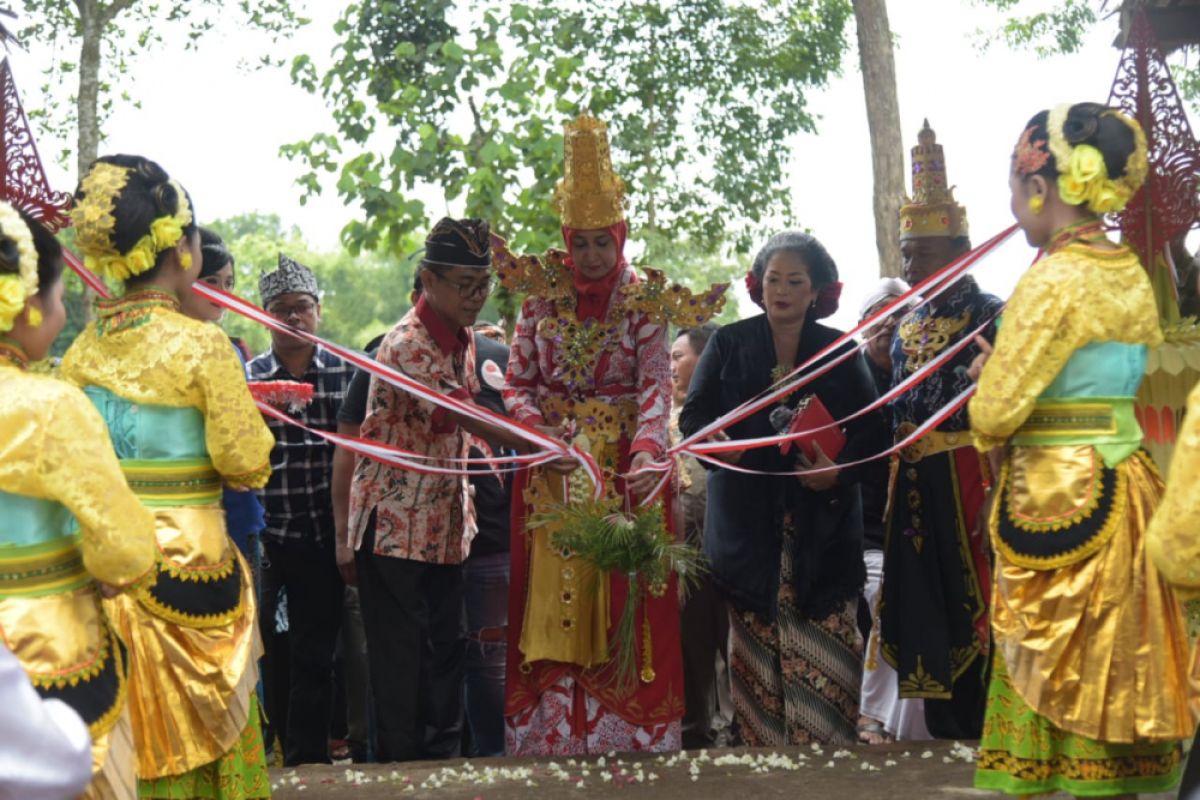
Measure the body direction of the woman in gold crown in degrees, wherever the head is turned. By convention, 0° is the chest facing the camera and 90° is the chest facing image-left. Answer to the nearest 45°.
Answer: approximately 0°

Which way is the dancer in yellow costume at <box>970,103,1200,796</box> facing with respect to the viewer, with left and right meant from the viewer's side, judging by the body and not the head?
facing away from the viewer and to the left of the viewer

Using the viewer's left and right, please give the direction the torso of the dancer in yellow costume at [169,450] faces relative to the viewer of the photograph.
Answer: facing away from the viewer and to the right of the viewer

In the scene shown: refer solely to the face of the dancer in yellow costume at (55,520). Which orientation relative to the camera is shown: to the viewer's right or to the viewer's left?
to the viewer's right

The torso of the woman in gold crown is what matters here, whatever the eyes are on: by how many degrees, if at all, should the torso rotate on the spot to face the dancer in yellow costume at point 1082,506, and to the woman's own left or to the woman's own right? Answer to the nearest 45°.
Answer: approximately 45° to the woman's own left

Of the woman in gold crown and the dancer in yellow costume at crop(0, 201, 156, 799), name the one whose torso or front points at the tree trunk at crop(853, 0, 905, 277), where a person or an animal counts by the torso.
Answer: the dancer in yellow costume

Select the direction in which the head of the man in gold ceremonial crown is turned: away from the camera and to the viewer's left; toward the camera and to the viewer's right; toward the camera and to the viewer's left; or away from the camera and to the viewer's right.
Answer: toward the camera and to the viewer's left

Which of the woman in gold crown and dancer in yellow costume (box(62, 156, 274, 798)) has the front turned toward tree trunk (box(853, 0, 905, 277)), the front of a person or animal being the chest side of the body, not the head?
the dancer in yellow costume

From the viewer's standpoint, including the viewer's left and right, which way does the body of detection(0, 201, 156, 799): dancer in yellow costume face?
facing away from the viewer and to the right of the viewer

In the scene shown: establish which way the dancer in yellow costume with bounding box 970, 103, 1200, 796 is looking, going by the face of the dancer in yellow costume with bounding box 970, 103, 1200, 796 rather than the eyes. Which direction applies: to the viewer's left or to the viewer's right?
to the viewer's left

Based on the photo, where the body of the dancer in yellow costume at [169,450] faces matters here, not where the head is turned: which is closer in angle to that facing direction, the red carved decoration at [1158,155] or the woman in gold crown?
the woman in gold crown

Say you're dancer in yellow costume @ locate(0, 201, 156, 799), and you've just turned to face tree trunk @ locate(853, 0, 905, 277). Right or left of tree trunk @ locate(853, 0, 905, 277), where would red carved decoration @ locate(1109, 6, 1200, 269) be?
right

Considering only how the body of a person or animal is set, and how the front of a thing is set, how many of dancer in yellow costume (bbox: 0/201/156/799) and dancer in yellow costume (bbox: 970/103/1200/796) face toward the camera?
0

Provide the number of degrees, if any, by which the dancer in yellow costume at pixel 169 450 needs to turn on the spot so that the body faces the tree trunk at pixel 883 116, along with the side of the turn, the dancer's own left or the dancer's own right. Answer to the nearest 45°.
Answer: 0° — they already face it
